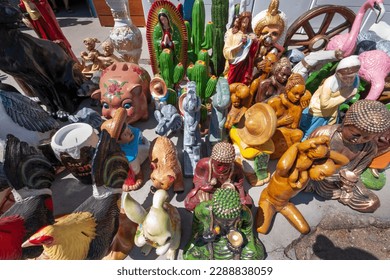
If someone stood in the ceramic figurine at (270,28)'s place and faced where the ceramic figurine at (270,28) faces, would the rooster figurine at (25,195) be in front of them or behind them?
in front

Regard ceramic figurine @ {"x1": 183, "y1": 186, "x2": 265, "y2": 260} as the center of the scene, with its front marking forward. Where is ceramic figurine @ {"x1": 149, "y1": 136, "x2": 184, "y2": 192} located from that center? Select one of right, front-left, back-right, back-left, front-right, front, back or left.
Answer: back-right

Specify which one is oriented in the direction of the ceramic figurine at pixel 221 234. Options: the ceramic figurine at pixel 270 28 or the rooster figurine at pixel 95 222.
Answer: the ceramic figurine at pixel 270 28

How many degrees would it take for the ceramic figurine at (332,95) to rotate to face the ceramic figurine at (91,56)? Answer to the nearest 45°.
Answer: approximately 135° to its right

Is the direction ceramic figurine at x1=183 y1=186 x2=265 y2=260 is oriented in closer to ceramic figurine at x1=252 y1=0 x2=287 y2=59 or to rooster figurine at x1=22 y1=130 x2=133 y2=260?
the rooster figurine

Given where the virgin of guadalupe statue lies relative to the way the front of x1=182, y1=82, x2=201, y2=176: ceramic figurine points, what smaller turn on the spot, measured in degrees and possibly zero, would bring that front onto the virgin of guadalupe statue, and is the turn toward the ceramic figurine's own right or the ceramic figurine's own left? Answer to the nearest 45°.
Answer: approximately 180°

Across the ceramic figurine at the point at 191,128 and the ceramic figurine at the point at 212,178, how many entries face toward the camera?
2
